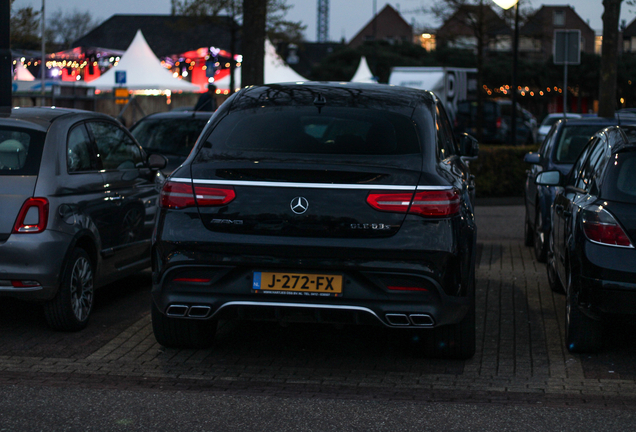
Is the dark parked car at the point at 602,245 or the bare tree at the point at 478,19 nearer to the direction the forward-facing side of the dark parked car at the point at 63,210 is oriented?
the bare tree

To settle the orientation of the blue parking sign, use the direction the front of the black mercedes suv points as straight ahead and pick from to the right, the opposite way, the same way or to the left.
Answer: the opposite way

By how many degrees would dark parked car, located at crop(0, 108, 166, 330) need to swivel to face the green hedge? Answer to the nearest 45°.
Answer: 0° — it already faces it

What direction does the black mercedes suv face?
away from the camera

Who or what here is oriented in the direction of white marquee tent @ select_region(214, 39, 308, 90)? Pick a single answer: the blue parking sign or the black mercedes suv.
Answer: the black mercedes suv

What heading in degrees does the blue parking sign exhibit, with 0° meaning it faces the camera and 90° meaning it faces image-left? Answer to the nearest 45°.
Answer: approximately 0°

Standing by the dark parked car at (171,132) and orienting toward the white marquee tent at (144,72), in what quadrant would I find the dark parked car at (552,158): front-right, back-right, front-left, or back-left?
back-right

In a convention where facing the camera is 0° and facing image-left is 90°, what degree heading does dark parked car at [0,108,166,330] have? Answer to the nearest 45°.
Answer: approximately 225°
